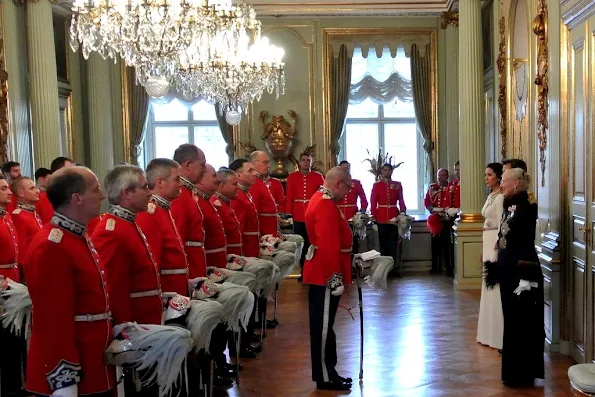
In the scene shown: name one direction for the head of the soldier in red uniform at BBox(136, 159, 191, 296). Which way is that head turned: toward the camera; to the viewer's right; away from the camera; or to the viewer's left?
to the viewer's right

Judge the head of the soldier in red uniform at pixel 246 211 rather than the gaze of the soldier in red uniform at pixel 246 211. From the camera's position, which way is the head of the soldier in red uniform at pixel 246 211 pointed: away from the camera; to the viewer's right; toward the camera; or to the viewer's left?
to the viewer's right

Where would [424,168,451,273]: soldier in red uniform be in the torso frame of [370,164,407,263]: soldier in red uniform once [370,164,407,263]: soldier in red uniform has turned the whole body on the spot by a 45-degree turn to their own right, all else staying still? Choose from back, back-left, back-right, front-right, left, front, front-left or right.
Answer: back-left

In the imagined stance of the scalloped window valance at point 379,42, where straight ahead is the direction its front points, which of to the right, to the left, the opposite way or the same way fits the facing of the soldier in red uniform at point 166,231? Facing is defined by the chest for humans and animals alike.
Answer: to the left

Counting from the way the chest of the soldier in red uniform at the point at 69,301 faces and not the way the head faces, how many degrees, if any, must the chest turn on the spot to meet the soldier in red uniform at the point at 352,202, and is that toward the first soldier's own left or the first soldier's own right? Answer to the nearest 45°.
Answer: approximately 45° to the first soldier's own left

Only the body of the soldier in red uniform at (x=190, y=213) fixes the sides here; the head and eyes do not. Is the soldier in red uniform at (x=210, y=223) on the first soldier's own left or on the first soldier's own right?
on the first soldier's own left

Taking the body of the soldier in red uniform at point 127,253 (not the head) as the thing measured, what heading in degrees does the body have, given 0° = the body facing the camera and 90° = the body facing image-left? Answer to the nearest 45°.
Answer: approximately 270°

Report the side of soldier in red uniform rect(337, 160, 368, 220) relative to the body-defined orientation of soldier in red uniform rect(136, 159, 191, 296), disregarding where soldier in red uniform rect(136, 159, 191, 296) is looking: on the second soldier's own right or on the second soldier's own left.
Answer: on the second soldier's own left

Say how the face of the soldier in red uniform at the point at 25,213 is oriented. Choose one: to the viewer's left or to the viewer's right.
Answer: to the viewer's right

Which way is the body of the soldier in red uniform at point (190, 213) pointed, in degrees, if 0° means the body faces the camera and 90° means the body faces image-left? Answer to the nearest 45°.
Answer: approximately 270°

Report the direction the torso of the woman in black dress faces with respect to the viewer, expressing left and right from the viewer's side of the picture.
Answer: facing to the left of the viewer

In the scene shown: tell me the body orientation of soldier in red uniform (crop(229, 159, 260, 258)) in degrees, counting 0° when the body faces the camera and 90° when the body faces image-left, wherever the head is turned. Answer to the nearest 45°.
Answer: approximately 270°

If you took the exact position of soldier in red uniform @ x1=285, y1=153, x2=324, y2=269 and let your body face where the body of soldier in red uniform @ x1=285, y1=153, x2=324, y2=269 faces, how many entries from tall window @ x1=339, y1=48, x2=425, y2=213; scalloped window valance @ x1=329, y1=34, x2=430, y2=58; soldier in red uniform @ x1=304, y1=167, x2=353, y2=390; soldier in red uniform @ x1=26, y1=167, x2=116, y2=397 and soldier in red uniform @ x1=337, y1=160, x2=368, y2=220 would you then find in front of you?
2

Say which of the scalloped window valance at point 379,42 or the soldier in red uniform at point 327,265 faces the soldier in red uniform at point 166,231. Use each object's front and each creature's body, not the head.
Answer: the scalloped window valance

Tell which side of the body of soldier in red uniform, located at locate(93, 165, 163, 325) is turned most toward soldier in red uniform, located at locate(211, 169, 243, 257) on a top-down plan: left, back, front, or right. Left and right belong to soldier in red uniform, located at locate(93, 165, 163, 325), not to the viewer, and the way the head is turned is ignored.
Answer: left

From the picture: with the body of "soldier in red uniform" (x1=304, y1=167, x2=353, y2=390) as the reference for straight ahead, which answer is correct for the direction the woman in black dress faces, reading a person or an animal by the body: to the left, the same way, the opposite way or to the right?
the opposite way
